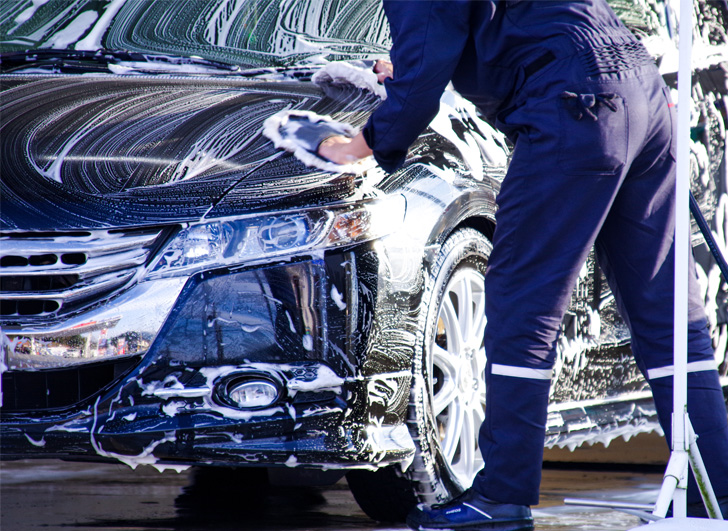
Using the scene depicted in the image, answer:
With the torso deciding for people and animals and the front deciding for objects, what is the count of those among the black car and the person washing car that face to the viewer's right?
0

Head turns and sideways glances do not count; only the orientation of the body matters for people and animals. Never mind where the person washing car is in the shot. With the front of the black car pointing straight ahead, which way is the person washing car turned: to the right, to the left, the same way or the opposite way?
to the right

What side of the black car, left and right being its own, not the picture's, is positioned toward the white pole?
left

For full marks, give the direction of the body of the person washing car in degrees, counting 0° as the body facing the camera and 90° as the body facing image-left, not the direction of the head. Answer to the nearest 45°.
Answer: approximately 135°
